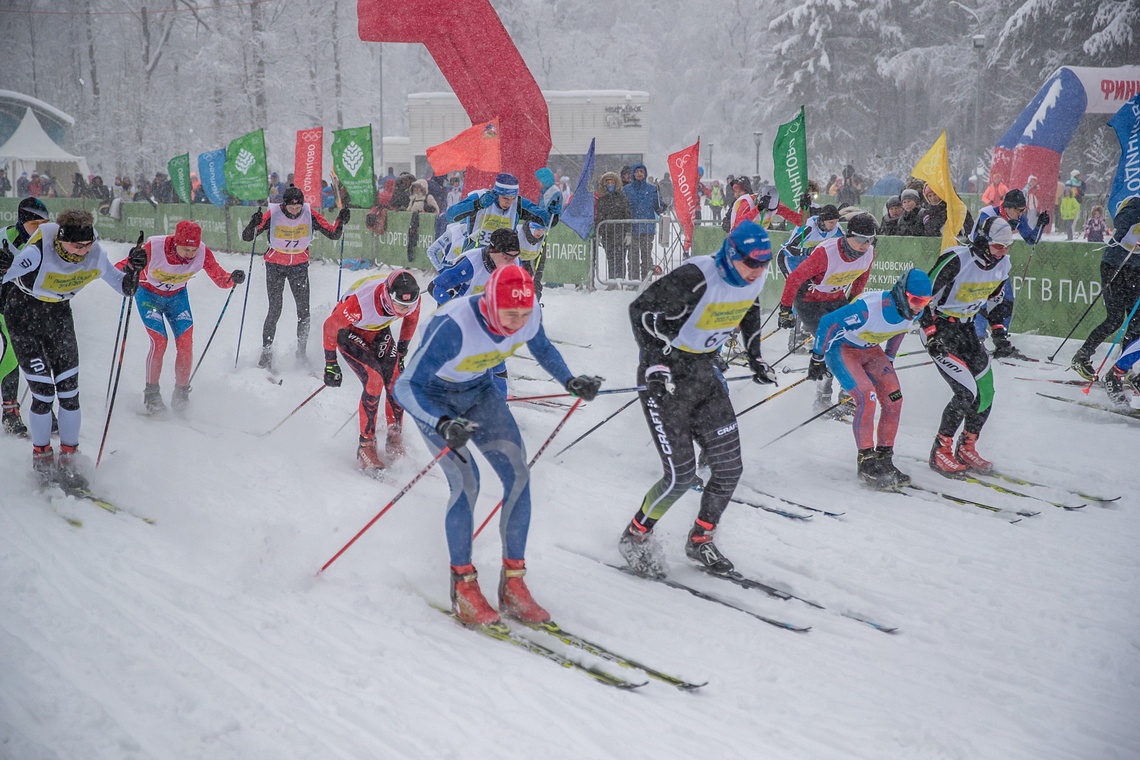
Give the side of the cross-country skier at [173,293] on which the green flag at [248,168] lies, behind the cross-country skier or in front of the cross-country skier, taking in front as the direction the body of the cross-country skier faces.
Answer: behind

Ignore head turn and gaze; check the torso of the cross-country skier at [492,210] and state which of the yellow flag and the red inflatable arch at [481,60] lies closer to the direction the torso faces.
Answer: the yellow flag

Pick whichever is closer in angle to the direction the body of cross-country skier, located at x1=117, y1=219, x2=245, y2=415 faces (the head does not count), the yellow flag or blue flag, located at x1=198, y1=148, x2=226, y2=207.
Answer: the yellow flag

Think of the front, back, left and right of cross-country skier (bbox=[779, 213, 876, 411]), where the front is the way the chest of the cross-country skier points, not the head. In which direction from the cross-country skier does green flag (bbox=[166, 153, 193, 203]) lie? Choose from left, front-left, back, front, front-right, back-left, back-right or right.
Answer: back

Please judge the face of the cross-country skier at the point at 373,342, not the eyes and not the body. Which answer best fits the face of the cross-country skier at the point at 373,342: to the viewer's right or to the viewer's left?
to the viewer's right

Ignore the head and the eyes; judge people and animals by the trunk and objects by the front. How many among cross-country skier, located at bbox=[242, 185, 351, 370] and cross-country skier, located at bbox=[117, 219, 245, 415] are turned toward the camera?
2

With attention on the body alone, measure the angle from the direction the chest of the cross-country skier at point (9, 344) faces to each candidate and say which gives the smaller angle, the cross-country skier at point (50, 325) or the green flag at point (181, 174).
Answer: the cross-country skier
